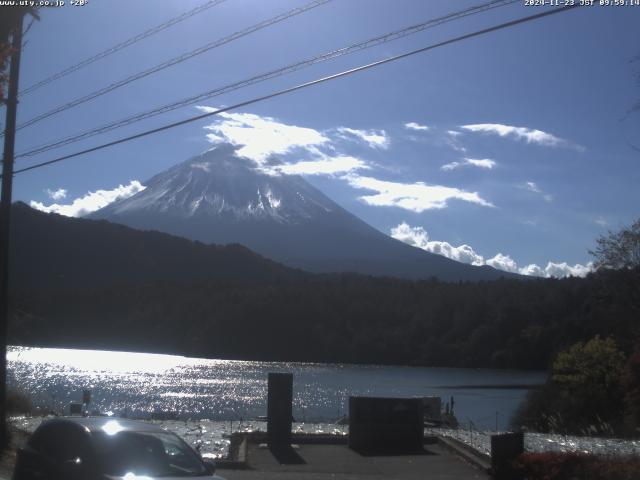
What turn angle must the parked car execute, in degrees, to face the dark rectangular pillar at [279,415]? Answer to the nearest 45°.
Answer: approximately 45° to its left

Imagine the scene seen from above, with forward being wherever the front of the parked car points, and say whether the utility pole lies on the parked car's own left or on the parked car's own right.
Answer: on the parked car's own left

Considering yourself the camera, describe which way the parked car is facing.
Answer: facing away from the viewer and to the right of the viewer

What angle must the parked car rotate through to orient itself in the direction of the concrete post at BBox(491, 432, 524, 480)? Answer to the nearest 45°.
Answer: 0° — it already faces it
